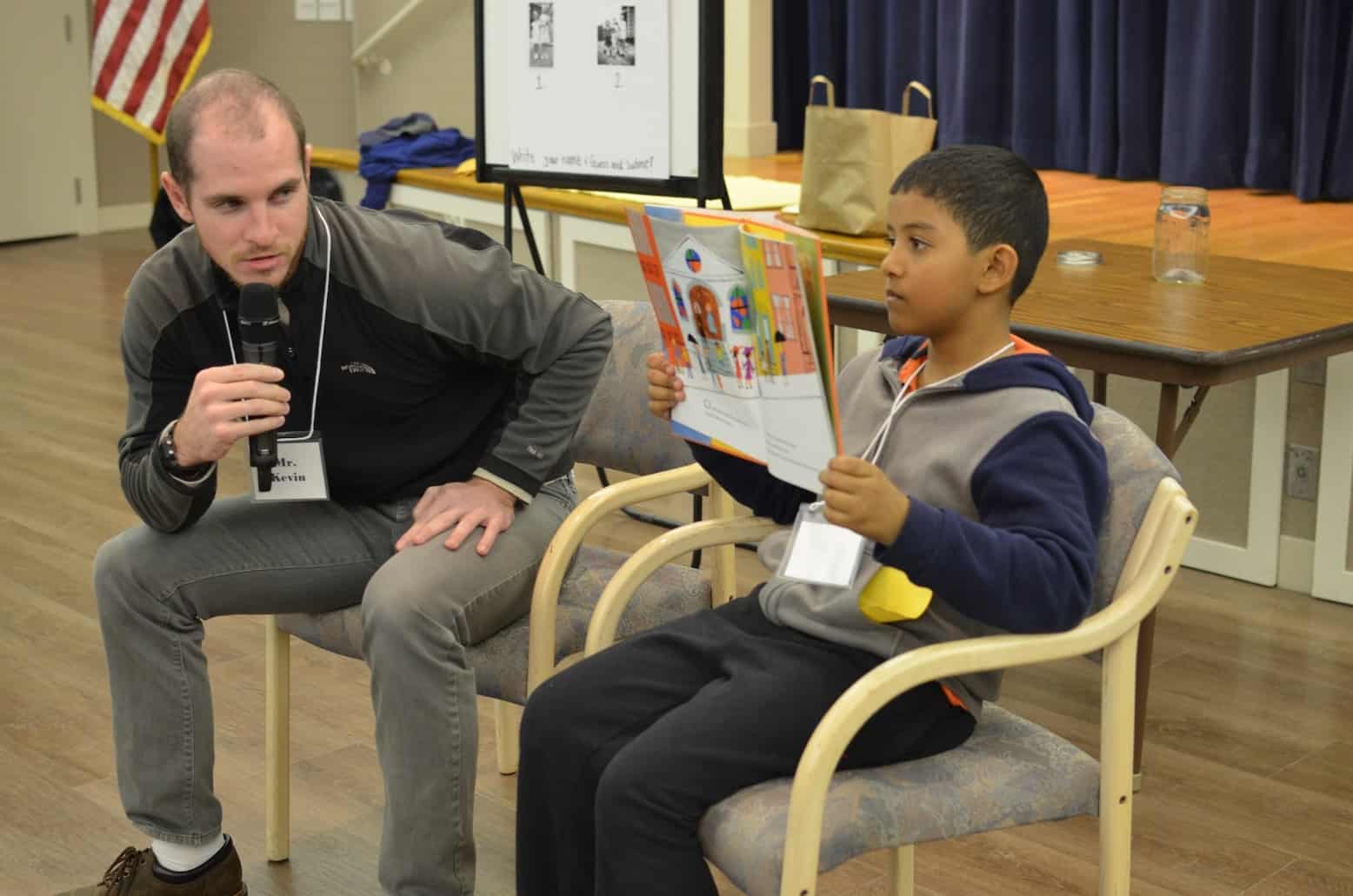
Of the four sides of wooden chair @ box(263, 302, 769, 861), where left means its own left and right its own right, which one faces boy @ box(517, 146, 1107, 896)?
left

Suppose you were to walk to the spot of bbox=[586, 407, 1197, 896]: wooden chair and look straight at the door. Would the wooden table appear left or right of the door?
right

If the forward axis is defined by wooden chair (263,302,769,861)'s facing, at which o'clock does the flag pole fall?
The flag pole is roughly at 4 o'clock from the wooden chair.

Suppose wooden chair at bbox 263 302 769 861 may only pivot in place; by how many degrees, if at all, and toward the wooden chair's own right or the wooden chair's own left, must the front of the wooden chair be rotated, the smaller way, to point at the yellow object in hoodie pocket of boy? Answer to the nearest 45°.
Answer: approximately 45° to the wooden chair's own left

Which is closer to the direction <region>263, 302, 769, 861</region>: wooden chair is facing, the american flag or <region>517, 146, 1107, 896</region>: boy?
the boy

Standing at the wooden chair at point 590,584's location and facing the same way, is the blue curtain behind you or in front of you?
behind

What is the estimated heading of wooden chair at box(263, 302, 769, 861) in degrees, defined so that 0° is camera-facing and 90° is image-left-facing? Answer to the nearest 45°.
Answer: approximately 45°

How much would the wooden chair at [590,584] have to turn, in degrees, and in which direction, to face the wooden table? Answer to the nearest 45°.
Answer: approximately 180°

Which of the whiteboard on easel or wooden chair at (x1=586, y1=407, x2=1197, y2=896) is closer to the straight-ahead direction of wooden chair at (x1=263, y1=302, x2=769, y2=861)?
the wooden chair
